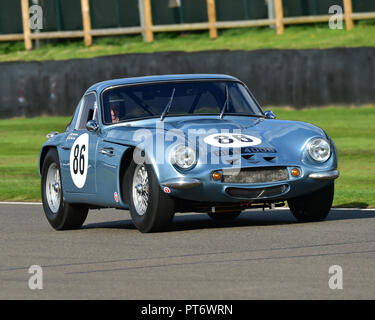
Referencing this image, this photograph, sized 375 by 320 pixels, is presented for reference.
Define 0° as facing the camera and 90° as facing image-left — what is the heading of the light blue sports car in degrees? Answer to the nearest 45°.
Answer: approximately 315°
